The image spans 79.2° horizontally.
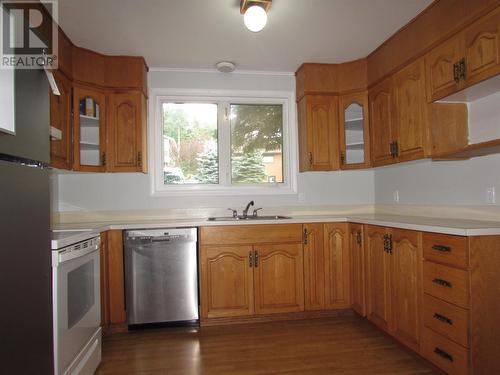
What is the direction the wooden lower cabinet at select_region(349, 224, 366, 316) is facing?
to the viewer's left

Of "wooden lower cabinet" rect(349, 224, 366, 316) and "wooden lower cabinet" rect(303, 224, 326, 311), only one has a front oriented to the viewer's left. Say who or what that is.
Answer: "wooden lower cabinet" rect(349, 224, 366, 316)

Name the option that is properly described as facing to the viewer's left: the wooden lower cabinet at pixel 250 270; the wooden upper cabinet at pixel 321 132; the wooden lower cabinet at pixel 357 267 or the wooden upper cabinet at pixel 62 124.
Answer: the wooden lower cabinet at pixel 357 267

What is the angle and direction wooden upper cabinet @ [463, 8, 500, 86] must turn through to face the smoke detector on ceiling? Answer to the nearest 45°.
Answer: approximately 45° to its right

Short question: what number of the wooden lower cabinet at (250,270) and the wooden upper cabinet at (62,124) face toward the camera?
1

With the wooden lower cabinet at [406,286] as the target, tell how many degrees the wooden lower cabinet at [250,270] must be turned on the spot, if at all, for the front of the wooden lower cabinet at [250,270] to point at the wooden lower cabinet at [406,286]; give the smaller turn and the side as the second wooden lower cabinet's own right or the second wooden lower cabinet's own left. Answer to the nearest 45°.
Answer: approximately 45° to the second wooden lower cabinet's own left

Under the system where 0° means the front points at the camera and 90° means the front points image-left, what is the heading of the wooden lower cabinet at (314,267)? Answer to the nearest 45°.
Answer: approximately 0°
